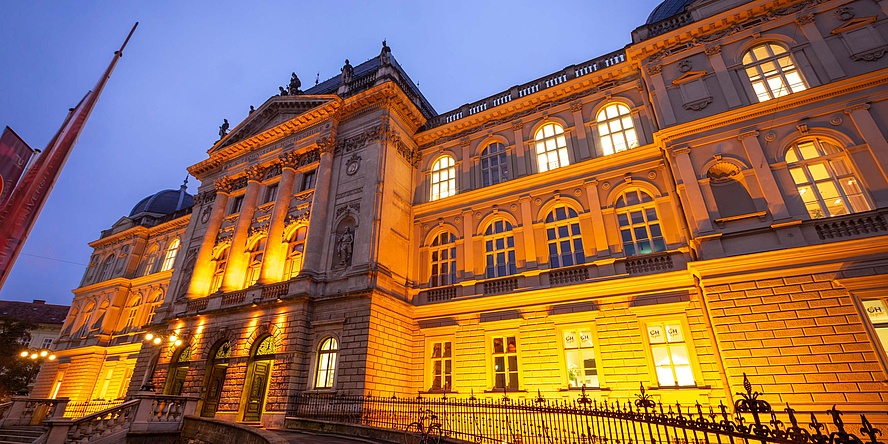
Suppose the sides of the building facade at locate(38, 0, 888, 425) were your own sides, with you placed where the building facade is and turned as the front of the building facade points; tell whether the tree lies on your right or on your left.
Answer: on your right

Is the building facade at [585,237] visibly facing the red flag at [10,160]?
yes

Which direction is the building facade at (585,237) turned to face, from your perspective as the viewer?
facing the viewer and to the left of the viewer
